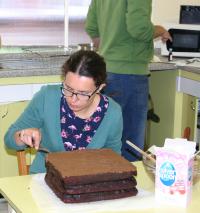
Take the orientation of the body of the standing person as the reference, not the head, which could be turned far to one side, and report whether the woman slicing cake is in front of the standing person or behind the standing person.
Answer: behind

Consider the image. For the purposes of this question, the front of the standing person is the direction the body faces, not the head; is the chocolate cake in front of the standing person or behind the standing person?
behind

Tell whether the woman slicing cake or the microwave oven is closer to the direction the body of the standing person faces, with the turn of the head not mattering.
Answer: the microwave oven

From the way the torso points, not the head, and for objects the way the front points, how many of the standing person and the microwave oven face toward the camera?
1

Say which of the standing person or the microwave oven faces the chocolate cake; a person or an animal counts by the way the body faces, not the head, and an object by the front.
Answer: the microwave oven

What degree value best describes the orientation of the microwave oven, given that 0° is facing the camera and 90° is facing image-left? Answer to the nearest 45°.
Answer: approximately 0°

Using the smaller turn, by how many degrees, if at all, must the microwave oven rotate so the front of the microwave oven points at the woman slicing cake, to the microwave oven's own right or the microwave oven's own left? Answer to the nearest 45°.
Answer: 0° — it already faces them

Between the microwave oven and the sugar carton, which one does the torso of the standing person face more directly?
the microwave oven

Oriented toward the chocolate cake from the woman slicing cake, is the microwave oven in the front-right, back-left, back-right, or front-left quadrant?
back-left

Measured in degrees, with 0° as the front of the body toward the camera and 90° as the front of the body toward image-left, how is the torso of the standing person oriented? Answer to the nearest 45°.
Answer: approximately 225°

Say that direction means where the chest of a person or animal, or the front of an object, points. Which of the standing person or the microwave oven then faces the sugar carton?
the microwave oven

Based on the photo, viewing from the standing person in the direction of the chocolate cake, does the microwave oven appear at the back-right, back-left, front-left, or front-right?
back-left
